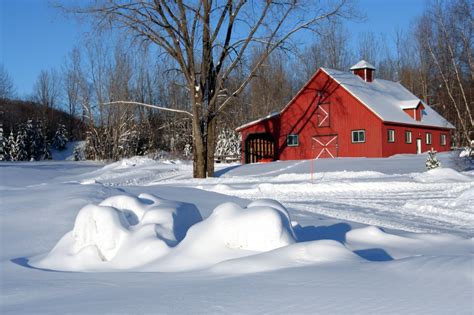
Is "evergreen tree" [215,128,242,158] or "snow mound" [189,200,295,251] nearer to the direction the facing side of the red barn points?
the snow mound

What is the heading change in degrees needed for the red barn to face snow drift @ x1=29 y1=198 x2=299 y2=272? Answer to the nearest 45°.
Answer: approximately 45° to its left

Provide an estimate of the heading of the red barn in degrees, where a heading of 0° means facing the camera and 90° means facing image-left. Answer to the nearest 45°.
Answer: approximately 45°

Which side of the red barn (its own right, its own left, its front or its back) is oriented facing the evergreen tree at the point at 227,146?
right

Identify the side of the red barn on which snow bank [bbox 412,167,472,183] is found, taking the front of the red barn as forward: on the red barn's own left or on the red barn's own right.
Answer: on the red barn's own left

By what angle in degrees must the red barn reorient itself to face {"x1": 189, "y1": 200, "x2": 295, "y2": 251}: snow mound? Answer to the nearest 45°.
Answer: approximately 45° to its left

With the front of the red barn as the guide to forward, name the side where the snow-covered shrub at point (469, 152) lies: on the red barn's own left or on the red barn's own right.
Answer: on the red barn's own left

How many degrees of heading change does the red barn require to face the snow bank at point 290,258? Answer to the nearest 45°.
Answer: approximately 45° to its left
